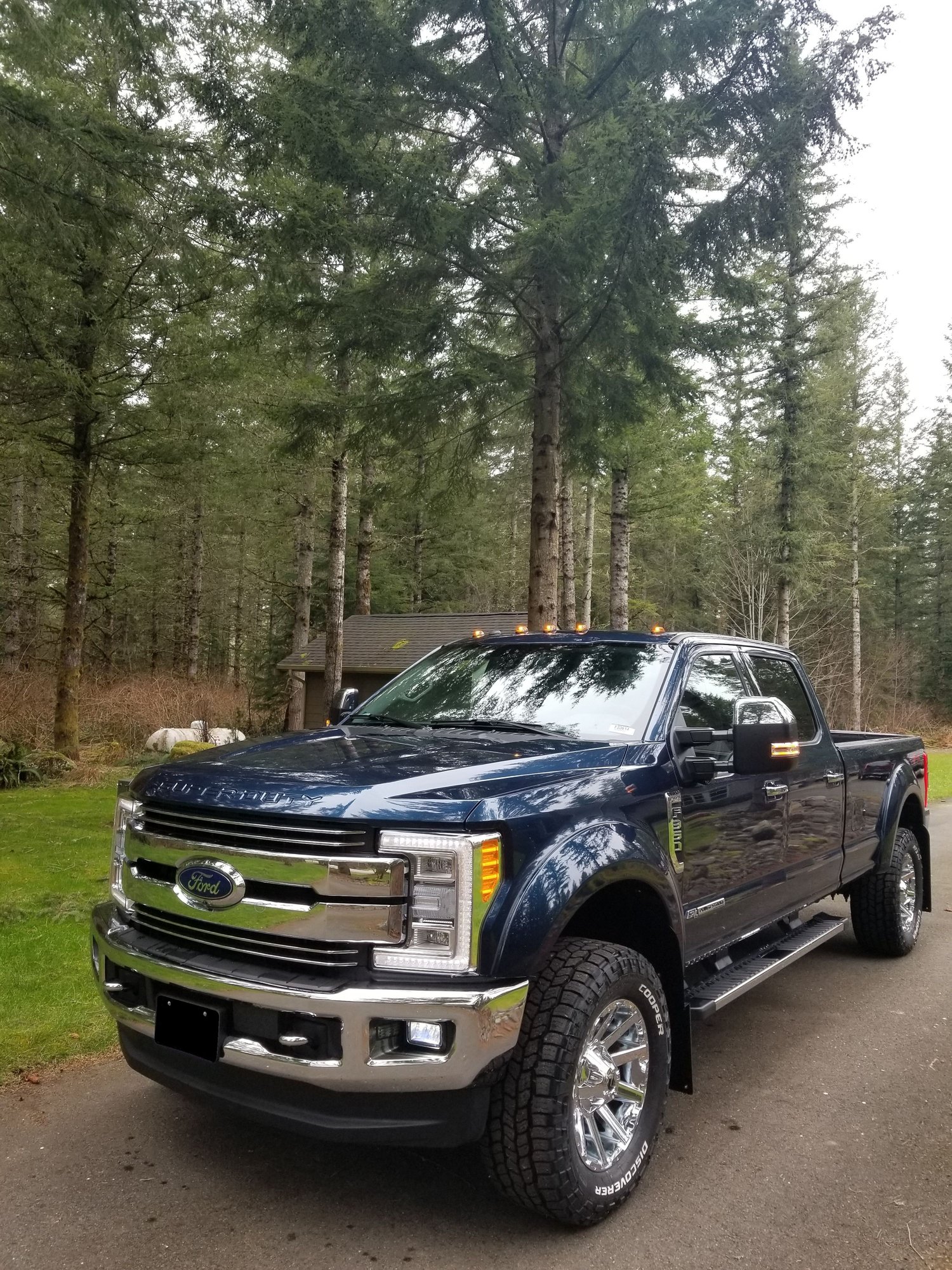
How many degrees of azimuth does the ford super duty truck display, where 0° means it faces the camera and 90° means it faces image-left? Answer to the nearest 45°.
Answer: approximately 45°

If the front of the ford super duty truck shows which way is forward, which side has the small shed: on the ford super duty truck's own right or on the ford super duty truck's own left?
on the ford super duty truck's own right
